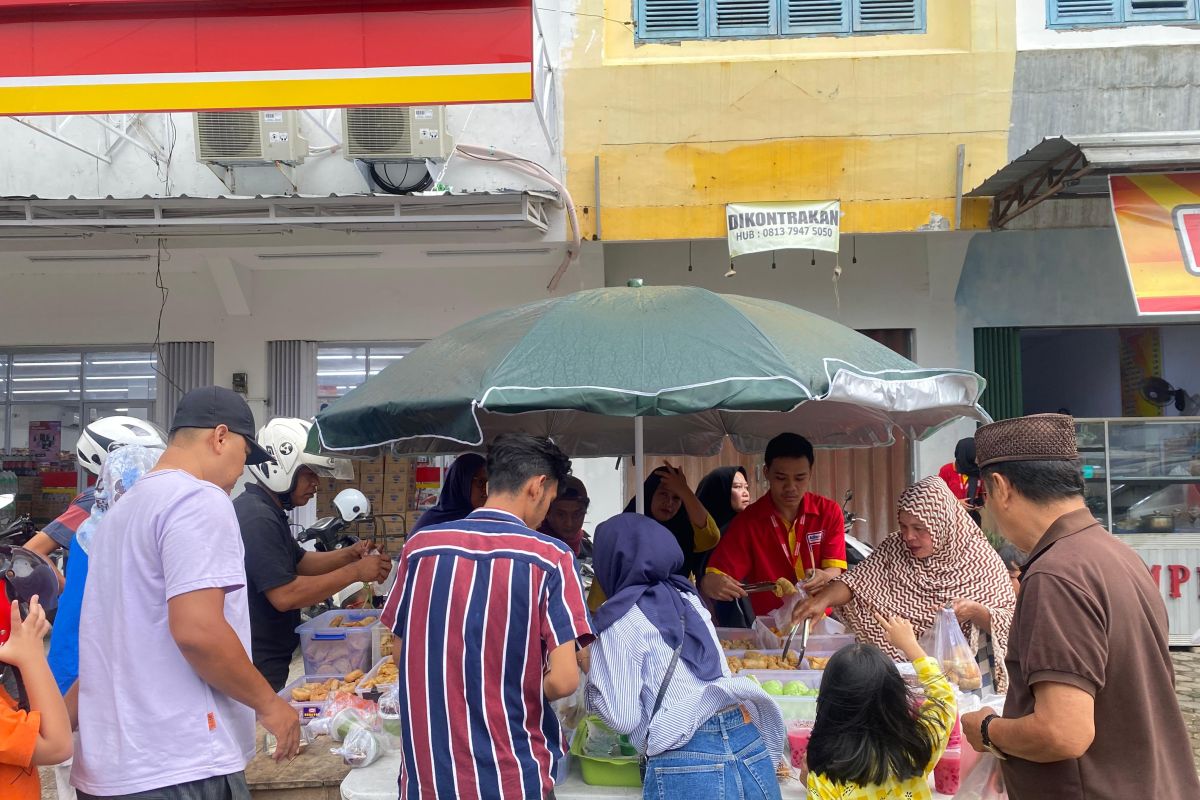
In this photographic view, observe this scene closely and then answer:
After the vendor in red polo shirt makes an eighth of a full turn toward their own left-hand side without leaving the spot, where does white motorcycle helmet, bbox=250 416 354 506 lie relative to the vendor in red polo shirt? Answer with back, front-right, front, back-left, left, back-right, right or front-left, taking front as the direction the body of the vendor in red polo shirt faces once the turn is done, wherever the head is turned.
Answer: back-right

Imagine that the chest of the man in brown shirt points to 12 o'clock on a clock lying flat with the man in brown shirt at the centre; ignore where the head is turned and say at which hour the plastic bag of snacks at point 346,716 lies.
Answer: The plastic bag of snacks is roughly at 11 o'clock from the man in brown shirt.

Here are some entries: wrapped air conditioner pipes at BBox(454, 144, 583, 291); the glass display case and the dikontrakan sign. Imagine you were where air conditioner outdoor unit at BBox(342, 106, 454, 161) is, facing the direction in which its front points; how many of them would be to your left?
3

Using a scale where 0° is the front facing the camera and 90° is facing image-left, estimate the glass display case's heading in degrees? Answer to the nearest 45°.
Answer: approximately 0°

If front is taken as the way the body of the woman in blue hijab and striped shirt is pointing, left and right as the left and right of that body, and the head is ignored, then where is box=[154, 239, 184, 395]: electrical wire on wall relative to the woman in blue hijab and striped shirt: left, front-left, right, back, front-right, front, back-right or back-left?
front

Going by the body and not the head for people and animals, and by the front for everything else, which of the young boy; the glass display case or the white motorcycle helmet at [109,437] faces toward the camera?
the glass display case

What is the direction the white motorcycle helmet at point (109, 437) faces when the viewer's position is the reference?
facing to the right of the viewer

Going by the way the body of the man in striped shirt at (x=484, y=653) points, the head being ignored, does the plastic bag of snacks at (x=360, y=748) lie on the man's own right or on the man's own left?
on the man's own left

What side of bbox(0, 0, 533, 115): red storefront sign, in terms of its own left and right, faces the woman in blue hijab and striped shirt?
front

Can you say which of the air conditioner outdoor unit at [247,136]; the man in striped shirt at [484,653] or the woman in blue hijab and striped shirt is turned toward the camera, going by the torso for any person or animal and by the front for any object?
the air conditioner outdoor unit

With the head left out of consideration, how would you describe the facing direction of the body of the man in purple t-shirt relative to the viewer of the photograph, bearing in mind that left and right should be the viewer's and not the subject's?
facing away from the viewer and to the right of the viewer

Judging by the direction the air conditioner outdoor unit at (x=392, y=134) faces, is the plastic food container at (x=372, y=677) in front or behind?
in front

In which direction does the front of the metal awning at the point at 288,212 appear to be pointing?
toward the camera

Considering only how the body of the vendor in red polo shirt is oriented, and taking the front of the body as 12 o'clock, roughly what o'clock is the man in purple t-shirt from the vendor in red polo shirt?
The man in purple t-shirt is roughly at 1 o'clock from the vendor in red polo shirt.

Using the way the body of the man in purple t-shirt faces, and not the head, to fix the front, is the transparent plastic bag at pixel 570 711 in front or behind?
in front

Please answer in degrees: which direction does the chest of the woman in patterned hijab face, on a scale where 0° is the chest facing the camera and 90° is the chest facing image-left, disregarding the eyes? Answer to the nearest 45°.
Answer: approximately 45°

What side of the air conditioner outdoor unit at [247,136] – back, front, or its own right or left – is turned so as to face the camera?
front

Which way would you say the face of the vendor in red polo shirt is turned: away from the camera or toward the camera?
toward the camera

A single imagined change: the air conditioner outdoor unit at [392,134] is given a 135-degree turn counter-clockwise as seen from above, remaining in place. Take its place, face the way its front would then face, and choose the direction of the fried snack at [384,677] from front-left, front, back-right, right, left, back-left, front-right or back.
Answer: back-right
